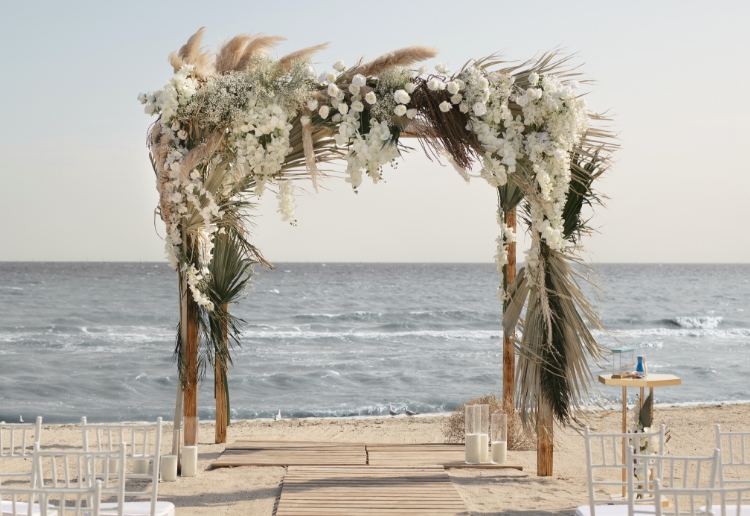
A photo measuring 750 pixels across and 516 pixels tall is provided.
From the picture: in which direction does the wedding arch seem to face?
toward the camera

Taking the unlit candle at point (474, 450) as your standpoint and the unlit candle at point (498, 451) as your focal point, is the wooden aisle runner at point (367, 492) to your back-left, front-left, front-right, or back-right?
back-right
